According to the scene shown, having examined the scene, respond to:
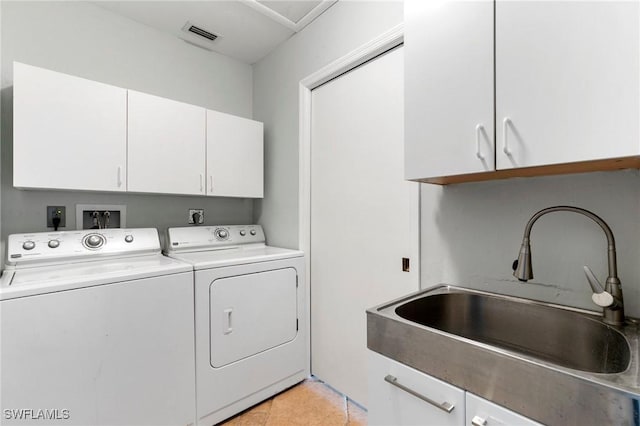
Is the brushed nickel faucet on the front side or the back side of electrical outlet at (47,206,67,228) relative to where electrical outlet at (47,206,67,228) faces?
on the front side

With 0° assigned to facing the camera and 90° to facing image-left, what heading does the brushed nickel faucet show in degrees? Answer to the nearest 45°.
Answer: approximately 90°

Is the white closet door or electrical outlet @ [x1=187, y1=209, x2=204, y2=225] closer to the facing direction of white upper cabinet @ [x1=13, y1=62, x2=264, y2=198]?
the white closet door

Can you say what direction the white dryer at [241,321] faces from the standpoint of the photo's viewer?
facing the viewer and to the right of the viewer

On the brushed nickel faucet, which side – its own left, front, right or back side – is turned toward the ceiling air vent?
front

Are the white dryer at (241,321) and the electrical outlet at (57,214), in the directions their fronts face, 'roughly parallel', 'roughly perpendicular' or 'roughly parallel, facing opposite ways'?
roughly parallel

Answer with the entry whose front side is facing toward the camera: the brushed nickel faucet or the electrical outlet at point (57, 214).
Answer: the electrical outlet

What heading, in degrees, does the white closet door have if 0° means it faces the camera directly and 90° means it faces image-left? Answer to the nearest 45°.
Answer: approximately 45°

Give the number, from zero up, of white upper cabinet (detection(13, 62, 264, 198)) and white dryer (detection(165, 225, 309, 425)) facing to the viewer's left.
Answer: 0

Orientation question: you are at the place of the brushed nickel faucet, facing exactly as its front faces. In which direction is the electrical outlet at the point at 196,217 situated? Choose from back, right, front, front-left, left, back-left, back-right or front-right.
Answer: front

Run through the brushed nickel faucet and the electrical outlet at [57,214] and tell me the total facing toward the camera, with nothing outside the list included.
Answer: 1

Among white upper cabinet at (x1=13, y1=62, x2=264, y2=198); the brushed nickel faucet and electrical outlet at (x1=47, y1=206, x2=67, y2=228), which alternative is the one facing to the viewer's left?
the brushed nickel faucet

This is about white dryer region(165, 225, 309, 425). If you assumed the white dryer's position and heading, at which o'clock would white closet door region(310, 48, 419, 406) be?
The white closet door is roughly at 11 o'clock from the white dryer.

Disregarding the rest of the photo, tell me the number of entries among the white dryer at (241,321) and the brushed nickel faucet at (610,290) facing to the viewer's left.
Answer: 1

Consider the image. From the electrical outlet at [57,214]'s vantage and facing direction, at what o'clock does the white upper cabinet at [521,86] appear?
The white upper cabinet is roughly at 11 o'clock from the electrical outlet.

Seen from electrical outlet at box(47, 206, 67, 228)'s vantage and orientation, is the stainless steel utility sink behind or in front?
in front

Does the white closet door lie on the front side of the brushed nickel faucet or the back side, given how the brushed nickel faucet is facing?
on the front side

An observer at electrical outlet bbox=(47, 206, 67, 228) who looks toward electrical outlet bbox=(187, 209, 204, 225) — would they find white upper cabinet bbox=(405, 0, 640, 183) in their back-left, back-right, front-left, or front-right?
front-right

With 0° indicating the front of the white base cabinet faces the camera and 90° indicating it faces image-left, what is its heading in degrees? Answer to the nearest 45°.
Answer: approximately 45°

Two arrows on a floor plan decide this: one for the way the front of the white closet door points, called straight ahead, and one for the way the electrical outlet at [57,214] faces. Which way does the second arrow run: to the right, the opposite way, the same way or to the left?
to the left
